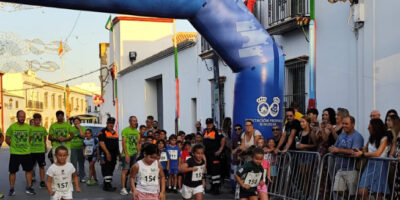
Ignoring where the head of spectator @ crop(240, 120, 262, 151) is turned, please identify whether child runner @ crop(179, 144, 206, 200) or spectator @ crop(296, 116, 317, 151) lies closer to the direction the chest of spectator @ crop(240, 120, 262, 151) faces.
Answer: the child runner

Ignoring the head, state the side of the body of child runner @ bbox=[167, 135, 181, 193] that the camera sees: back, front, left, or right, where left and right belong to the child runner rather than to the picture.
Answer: front

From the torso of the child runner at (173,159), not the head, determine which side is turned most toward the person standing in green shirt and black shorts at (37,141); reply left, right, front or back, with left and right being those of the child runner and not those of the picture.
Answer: right

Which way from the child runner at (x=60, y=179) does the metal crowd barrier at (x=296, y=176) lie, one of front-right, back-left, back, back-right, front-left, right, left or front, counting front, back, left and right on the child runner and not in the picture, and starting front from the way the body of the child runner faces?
left

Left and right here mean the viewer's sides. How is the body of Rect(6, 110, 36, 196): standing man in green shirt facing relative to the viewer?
facing the viewer

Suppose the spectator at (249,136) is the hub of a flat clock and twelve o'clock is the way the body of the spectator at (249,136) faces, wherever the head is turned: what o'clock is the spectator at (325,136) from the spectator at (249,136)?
the spectator at (325,136) is roughly at 9 o'clock from the spectator at (249,136).

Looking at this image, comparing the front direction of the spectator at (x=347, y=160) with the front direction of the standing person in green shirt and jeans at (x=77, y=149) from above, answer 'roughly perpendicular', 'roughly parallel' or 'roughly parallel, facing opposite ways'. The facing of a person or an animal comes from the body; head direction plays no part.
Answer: roughly perpendicular

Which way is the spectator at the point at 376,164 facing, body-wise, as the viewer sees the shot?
to the viewer's left

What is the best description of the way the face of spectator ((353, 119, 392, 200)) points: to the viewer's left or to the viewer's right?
to the viewer's left

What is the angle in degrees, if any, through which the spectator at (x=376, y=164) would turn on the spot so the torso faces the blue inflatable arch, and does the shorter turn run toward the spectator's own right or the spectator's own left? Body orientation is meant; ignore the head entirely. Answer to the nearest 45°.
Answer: approximately 45° to the spectator's own right

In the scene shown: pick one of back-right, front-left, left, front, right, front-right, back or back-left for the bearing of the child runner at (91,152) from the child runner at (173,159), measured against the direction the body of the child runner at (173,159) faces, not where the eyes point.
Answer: back-right

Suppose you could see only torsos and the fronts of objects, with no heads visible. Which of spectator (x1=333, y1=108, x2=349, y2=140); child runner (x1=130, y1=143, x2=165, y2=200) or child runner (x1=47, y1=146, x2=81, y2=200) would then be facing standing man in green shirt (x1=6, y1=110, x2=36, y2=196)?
the spectator

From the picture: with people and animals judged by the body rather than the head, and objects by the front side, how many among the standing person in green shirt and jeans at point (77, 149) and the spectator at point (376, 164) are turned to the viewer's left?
1
